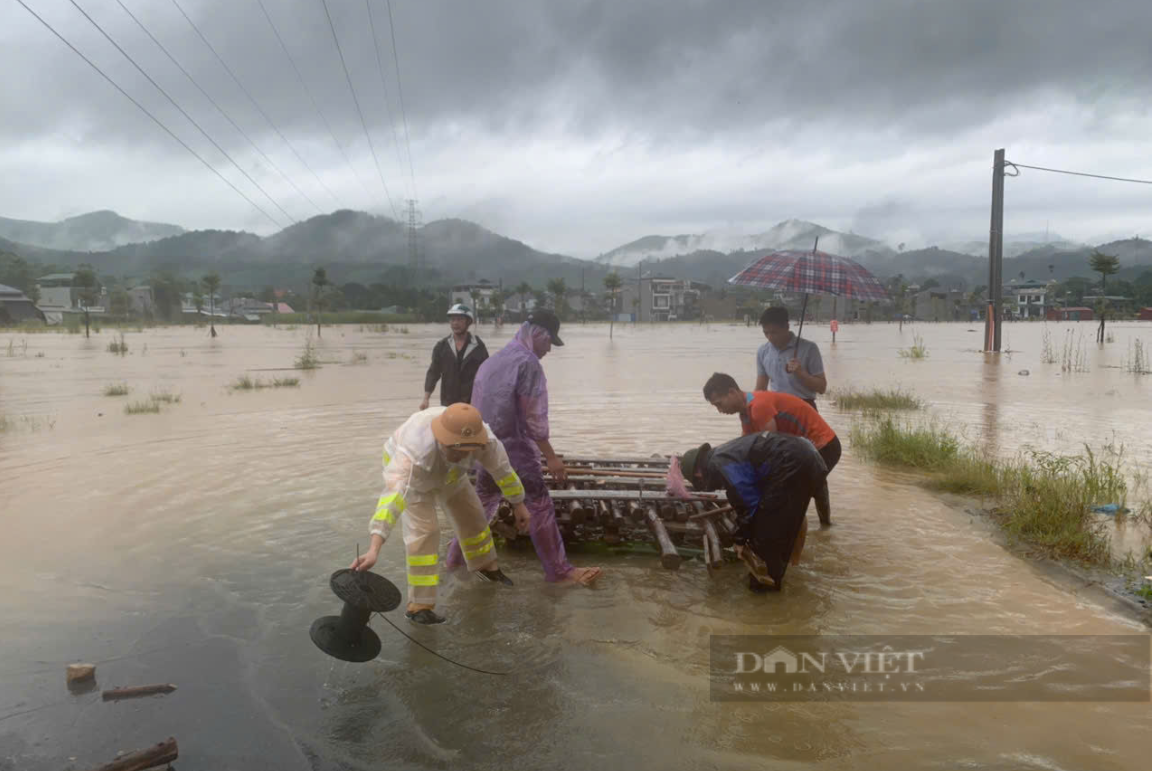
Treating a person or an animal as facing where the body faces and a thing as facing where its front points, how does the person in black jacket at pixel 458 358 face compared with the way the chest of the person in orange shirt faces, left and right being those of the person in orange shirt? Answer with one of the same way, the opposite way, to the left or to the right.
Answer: to the left

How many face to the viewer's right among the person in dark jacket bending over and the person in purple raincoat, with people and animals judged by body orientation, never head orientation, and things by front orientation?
1

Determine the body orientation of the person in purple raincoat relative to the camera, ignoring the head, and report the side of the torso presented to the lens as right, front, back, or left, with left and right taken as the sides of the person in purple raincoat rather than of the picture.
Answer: right

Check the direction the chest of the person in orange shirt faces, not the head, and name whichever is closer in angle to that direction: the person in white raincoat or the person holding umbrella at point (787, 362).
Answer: the person in white raincoat

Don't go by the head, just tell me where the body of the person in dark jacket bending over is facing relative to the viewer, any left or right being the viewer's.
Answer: facing to the left of the viewer

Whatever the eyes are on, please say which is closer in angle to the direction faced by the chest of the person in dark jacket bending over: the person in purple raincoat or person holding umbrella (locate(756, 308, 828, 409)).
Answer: the person in purple raincoat

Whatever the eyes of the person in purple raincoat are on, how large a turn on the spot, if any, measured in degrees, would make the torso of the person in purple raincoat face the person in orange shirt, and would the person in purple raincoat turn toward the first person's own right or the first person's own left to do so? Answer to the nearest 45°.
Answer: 0° — they already face them

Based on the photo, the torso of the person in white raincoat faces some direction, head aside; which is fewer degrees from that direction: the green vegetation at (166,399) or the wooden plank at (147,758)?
the wooden plank

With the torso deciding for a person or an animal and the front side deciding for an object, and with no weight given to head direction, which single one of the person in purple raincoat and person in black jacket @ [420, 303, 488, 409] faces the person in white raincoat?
the person in black jacket

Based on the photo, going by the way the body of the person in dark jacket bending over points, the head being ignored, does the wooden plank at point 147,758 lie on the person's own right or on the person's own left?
on the person's own left

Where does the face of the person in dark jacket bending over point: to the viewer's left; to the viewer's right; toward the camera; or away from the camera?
to the viewer's left

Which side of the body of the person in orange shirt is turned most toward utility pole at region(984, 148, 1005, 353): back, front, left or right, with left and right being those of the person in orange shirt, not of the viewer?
right

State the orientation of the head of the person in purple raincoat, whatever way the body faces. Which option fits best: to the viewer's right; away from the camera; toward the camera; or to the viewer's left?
to the viewer's right

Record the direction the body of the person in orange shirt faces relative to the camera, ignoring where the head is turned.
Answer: to the viewer's left

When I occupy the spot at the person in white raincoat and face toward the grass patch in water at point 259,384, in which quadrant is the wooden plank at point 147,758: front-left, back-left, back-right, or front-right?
back-left

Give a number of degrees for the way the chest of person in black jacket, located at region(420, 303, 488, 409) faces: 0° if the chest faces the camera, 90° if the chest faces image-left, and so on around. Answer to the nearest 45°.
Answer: approximately 0°
